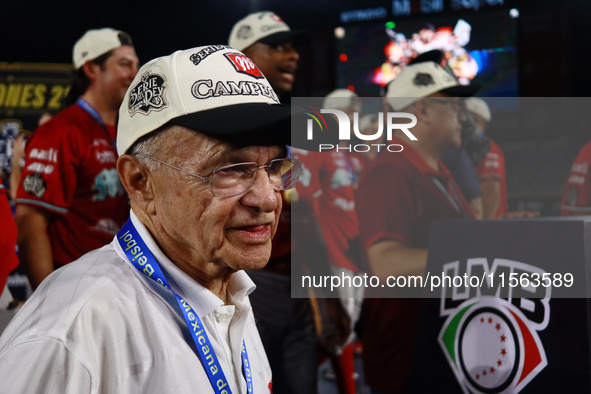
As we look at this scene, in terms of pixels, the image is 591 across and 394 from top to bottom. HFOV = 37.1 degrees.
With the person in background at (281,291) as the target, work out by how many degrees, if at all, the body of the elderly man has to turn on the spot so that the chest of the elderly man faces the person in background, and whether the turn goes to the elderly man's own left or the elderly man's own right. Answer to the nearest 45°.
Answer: approximately 135° to the elderly man's own left

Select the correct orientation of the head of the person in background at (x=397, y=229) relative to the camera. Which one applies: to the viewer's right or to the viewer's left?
to the viewer's right

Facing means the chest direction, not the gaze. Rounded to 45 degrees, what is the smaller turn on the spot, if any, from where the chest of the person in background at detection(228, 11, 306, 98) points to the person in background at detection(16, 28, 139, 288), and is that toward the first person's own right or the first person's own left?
approximately 90° to the first person's own right

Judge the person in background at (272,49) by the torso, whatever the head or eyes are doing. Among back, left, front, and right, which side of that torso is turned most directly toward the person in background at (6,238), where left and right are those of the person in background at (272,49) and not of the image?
right

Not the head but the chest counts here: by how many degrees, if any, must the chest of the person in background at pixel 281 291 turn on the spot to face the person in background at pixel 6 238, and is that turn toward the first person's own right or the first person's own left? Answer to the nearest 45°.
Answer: approximately 90° to the first person's own right
